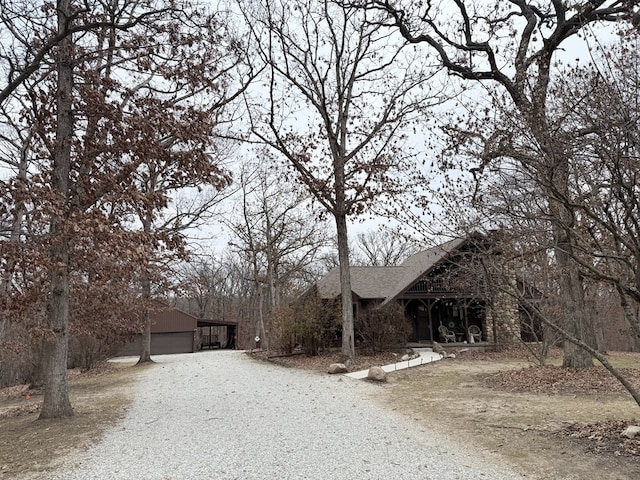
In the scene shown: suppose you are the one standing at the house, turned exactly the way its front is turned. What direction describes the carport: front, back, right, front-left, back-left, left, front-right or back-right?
back-right

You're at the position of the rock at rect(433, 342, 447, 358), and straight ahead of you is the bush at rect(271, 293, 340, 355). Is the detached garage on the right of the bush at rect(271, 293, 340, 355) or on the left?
right

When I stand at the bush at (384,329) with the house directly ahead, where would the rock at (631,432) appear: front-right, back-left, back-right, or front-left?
back-right

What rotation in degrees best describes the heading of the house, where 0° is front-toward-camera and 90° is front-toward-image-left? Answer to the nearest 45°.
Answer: approximately 0°

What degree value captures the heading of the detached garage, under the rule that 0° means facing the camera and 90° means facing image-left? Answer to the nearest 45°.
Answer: approximately 0°

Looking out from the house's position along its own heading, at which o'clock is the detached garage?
The detached garage is roughly at 4 o'clock from the house.
